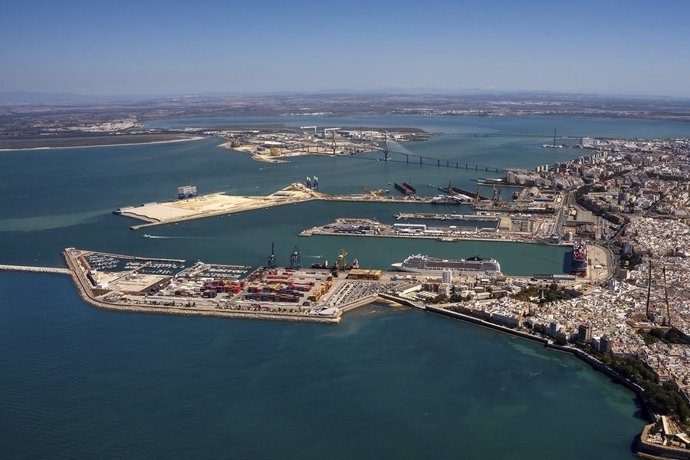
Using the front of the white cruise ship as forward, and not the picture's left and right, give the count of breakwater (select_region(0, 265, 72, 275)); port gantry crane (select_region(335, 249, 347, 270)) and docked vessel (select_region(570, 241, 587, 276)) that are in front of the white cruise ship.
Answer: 2

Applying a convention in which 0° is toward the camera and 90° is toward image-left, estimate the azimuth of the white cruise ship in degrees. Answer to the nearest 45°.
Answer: approximately 90°

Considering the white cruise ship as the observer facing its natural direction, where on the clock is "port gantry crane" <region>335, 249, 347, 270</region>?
The port gantry crane is roughly at 12 o'clock from the white cruise ship.

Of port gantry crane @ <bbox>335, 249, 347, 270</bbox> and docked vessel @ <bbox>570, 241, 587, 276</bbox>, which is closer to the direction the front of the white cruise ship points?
the port gantry crane

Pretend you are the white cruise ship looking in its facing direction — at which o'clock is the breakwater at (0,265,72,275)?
The breakwater is roughly at 12 o'clock from the white cruise ship.

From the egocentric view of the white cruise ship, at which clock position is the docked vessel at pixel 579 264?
The docked vessel is roughly at 6 o'clock from the white cruise ship.
